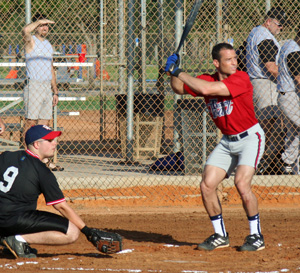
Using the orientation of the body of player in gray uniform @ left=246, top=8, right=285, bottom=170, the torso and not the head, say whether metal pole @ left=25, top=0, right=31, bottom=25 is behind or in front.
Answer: behind

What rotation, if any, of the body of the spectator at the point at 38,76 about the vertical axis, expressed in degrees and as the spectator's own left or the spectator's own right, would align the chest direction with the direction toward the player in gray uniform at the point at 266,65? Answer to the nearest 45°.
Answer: approximately 45° to the spectator's own left

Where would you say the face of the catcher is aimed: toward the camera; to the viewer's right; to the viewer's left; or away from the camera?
to the viewer's right
